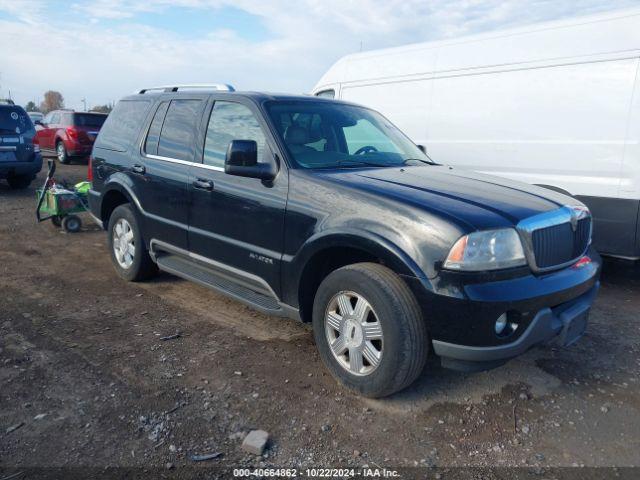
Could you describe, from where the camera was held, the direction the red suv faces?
facing away from the viewer and to the left of the viewer

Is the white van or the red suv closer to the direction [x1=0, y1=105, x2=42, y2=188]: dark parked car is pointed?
the red suv

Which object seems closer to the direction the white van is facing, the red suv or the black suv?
the red suv

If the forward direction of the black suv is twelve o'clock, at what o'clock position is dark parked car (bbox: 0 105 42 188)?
The dark parked car is roughly at 6 o'clock from the black suv.

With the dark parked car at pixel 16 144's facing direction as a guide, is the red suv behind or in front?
in front

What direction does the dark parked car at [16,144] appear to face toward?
away from the camera

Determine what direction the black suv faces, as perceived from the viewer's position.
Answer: facing the viewer and to the right of the viewer

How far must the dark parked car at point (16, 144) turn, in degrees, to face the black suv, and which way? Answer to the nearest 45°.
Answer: approximately 180°

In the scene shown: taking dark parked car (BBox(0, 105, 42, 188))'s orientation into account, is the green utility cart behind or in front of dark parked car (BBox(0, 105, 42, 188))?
behind

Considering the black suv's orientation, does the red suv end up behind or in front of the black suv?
behind

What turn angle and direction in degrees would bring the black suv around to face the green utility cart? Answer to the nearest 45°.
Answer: approximately 180°
